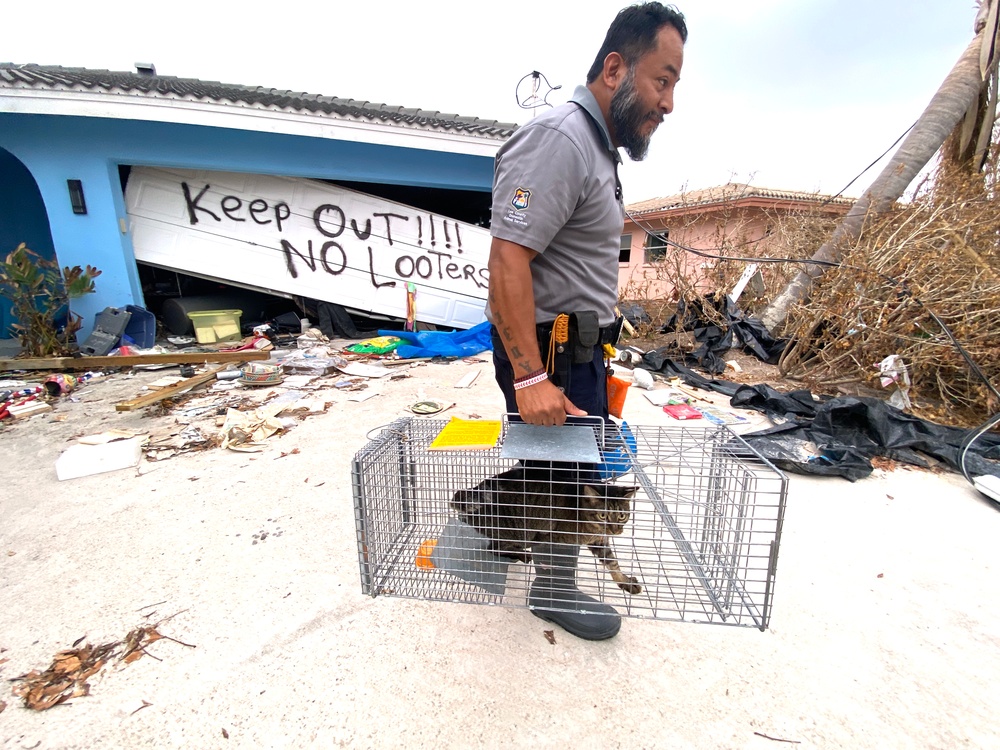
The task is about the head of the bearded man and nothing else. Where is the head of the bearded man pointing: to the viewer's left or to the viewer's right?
to the viewer's right

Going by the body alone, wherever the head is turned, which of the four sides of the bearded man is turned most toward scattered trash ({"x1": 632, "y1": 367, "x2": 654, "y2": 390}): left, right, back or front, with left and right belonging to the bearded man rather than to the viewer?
left

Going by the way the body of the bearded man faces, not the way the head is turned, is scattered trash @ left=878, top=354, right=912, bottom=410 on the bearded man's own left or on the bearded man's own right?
on the bearded man's own left

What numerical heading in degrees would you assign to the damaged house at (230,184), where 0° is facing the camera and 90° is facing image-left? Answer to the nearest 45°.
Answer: approximately 0°

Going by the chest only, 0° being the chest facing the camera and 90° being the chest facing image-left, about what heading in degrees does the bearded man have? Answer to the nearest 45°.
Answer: approximately 270°

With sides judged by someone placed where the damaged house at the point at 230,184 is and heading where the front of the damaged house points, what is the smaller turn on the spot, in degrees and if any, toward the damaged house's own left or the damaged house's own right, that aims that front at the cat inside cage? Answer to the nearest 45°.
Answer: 0° — it already faces it

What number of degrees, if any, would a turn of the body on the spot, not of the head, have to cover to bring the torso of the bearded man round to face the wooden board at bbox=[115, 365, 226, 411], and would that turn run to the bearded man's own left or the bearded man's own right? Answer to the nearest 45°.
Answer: approximately 135° to the bearded man's own left

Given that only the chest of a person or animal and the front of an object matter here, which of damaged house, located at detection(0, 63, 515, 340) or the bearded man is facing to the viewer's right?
the bearded man

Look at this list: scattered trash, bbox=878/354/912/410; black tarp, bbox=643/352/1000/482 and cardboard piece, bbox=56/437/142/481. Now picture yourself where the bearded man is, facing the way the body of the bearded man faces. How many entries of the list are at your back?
1

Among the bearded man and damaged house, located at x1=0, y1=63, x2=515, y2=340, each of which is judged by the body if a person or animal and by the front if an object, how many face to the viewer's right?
1
